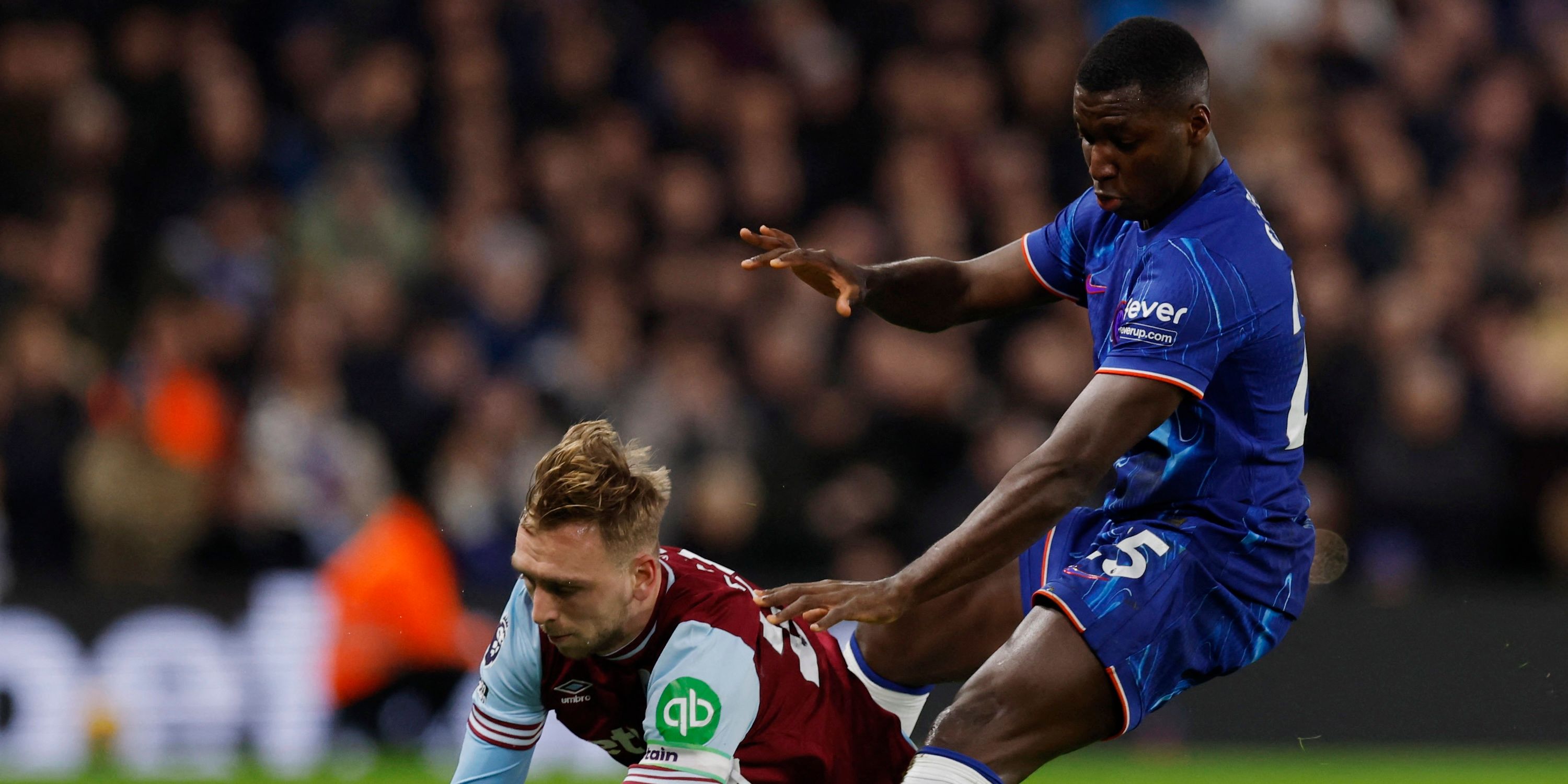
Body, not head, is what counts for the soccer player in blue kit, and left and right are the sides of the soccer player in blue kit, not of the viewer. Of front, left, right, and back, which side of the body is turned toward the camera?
left

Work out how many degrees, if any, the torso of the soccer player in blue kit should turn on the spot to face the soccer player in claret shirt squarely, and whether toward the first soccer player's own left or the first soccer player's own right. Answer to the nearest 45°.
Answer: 0° — they already face them
